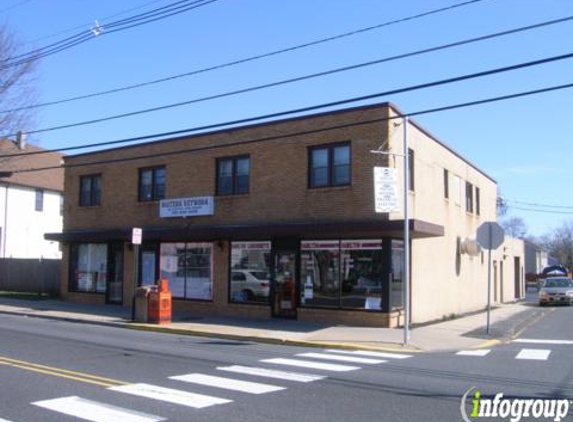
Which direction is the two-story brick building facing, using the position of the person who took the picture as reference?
facing the viewer and to the left of the viewer

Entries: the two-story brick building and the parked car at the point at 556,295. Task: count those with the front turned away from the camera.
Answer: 0

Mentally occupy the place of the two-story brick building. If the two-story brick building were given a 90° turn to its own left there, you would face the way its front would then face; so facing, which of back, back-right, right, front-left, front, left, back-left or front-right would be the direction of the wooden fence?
back

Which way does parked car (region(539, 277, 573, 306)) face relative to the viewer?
toward the camera

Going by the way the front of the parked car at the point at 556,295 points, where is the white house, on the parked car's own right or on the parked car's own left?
on the parked car's own right

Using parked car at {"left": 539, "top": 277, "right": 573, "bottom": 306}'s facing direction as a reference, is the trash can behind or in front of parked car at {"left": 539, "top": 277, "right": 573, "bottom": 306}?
in front

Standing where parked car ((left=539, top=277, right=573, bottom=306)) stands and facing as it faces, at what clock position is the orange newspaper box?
The orange newspaper box is roughly at 1 o'clock from the parked car.

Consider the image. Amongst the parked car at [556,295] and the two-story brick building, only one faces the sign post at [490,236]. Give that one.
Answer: the parked car

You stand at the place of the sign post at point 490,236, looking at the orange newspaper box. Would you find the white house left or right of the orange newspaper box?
right

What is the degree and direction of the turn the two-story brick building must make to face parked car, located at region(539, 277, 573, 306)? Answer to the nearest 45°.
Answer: approximately 180°

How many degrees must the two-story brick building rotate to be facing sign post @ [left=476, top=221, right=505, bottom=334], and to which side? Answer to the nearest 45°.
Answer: approximately 90° to its left
